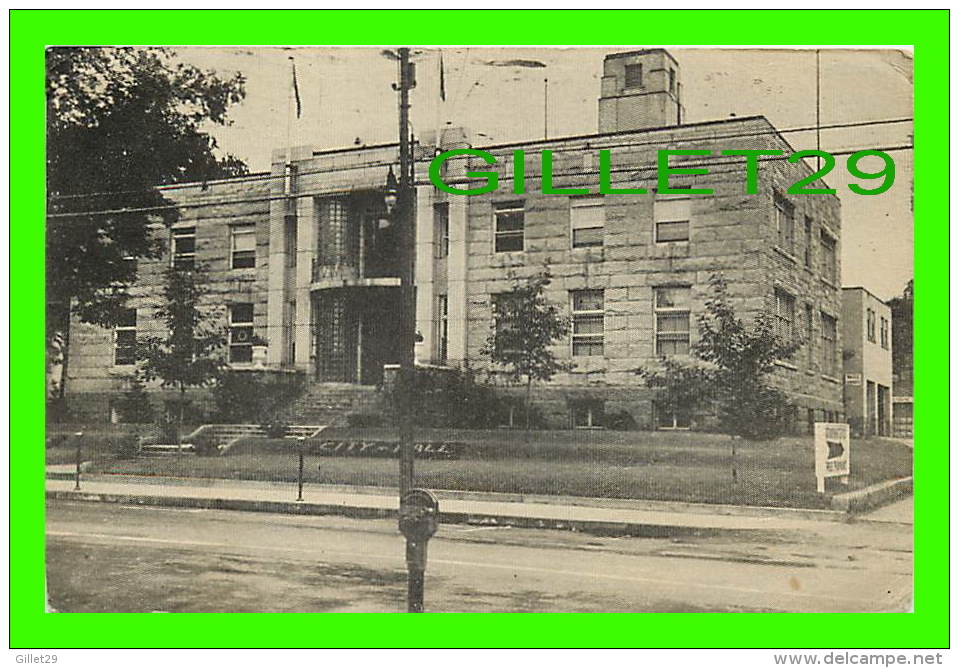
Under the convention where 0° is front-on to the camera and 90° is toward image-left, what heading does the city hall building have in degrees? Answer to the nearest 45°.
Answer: approximately 45°

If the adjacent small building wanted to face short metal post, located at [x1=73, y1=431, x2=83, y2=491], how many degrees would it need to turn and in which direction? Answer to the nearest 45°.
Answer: approximately 135° to its right

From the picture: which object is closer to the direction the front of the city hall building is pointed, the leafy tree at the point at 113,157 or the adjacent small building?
the leafy tree

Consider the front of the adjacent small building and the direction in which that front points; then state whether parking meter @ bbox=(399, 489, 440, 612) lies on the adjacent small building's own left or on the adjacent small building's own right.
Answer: on the adjacent small building's own right

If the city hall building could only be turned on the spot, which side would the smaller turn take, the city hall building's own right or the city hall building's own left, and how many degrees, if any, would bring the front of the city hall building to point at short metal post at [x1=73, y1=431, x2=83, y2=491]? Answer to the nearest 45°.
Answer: approximately 45° to the city hall building's own right

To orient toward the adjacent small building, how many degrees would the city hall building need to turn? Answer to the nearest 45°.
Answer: approximately 135° to its left

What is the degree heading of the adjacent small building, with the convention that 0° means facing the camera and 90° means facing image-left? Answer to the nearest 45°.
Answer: approximately 315°

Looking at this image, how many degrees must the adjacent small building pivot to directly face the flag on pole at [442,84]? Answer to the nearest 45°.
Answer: approximately 135° to its right
